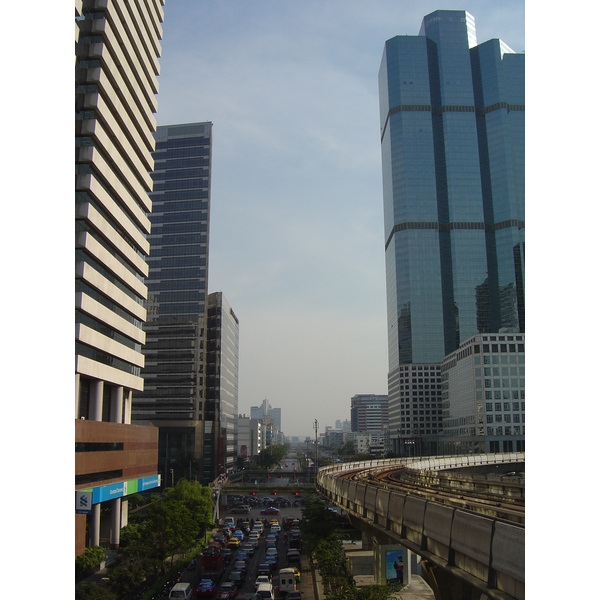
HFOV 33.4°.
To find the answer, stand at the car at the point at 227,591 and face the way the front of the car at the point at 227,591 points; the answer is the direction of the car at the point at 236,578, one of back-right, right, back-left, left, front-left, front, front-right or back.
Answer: front

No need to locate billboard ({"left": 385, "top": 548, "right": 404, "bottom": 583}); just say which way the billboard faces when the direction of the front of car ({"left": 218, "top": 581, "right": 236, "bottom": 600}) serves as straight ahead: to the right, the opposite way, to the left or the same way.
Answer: the opposite way

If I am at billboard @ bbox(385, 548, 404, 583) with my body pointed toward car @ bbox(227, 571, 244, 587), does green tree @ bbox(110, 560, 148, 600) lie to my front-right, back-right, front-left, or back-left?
front-left

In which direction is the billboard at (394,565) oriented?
toward the camera

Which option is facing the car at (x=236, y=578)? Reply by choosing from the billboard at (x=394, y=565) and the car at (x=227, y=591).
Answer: the car at (x=227, y=591)

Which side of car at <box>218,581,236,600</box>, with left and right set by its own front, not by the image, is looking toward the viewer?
back

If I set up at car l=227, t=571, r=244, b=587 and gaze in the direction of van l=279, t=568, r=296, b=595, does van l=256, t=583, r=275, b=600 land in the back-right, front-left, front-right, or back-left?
front-right

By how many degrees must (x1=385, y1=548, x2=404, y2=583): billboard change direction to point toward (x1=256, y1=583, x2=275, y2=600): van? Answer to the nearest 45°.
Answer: approximately 45° to its right

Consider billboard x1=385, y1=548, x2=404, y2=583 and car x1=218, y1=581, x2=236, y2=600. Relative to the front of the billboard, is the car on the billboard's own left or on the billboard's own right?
on the billboard's own right
